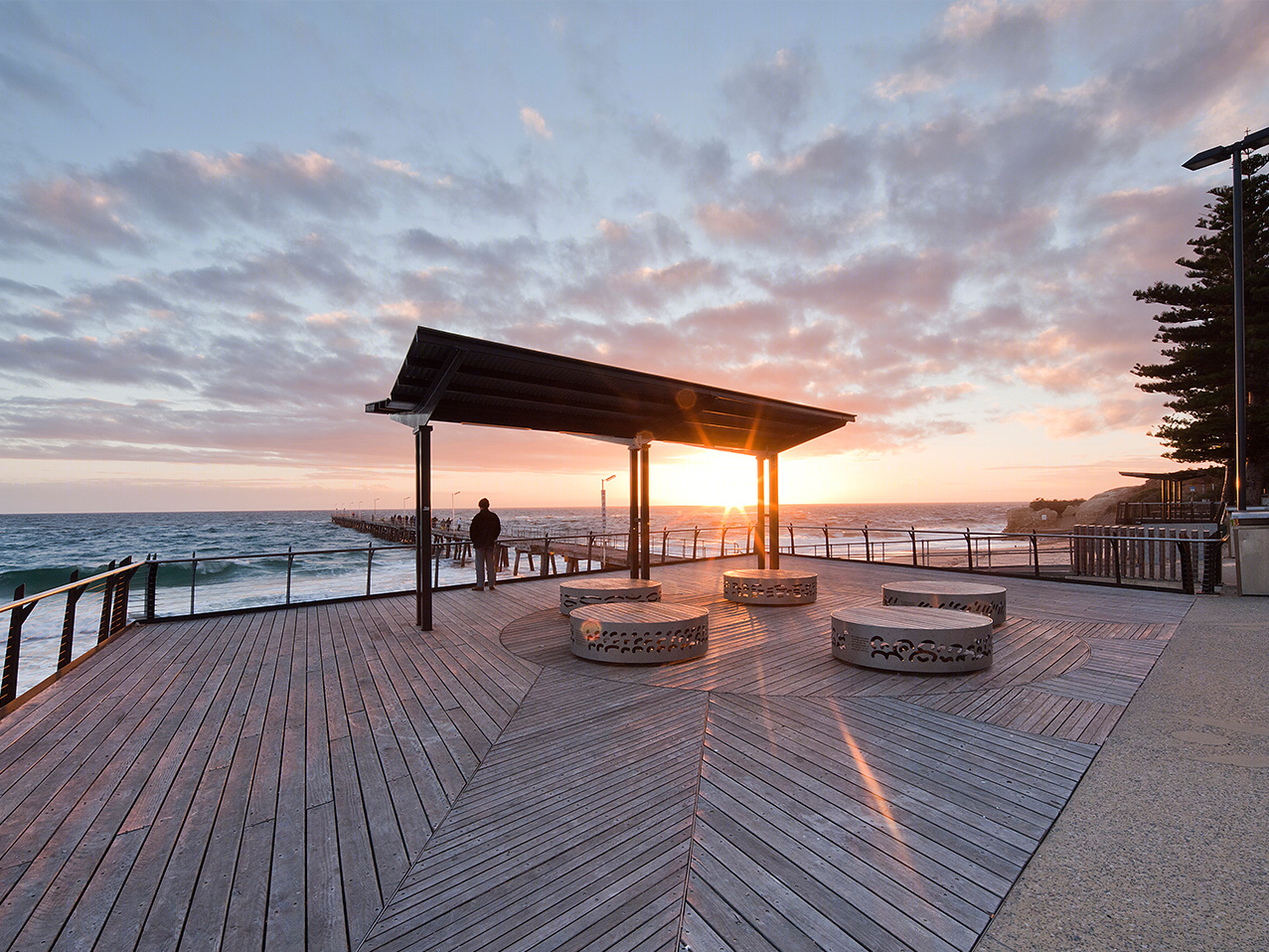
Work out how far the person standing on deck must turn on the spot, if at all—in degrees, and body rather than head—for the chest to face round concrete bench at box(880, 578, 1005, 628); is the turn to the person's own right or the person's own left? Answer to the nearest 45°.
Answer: approximately 135° to the person's own right

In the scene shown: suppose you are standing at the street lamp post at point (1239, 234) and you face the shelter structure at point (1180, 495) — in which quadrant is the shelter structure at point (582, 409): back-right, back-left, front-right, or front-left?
back-left

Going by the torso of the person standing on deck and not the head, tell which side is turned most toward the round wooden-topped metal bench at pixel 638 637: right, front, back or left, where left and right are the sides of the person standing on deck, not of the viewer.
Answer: back

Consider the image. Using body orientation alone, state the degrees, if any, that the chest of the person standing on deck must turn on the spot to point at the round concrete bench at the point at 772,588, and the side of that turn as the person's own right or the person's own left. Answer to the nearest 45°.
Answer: approximately 135° to the person's own right

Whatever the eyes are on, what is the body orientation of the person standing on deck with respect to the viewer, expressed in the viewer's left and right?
facing away from the viewer

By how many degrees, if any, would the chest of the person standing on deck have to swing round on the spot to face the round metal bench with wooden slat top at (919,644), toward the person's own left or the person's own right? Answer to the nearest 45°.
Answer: approximately 135° to the person's own right

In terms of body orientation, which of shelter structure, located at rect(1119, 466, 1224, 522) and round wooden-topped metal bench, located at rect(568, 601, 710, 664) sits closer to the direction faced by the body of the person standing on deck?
the shelter structure

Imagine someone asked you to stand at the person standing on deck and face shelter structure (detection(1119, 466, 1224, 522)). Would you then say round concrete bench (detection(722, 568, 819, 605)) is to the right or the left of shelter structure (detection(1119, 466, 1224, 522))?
right

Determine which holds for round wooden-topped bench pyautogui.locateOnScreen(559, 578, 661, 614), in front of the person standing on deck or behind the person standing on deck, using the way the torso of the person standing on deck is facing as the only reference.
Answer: behind
